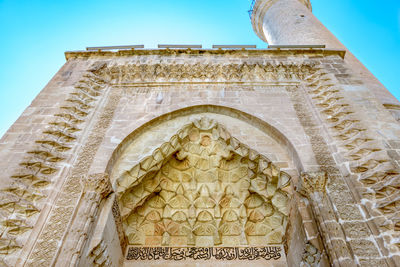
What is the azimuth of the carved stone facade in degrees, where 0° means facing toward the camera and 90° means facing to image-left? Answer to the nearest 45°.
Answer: approximately 0°
